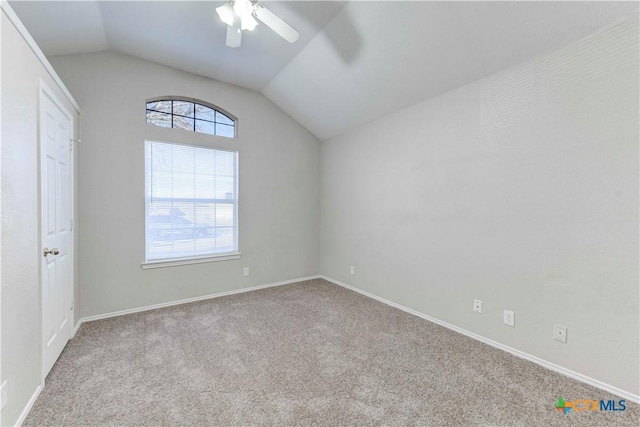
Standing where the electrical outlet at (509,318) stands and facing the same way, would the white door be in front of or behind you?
in front

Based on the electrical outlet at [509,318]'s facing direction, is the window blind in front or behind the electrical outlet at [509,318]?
in front

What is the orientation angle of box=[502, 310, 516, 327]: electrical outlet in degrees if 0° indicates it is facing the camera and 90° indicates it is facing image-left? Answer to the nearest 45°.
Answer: approximately 45°
